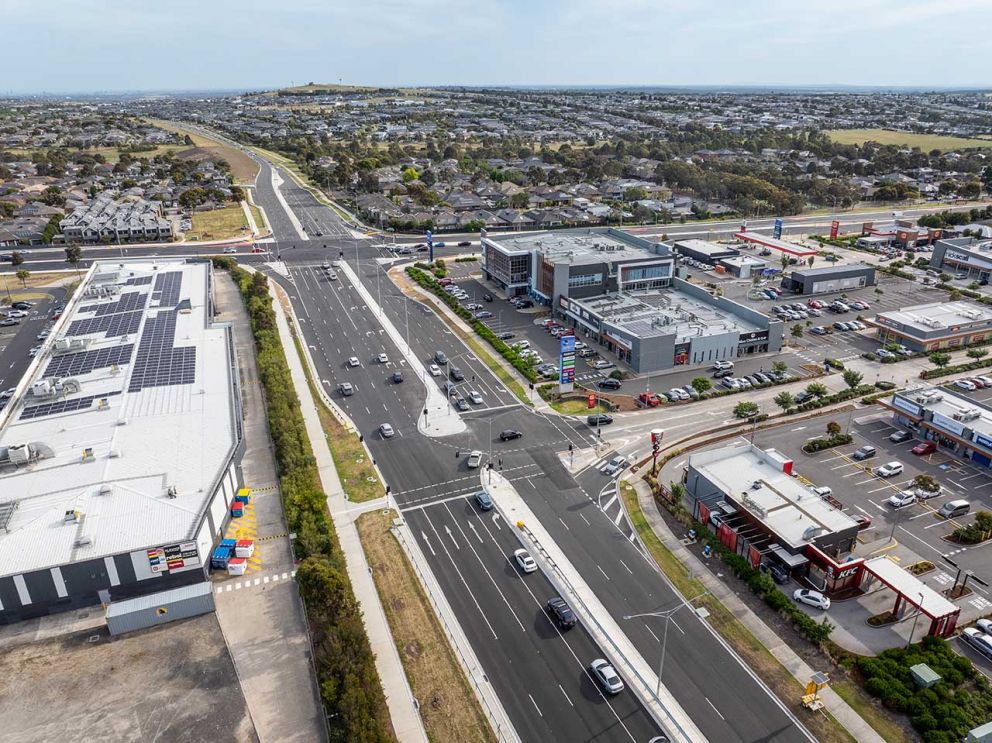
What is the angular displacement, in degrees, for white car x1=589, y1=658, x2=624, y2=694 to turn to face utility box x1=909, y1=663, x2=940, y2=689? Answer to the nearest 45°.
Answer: approximately 135° to its right

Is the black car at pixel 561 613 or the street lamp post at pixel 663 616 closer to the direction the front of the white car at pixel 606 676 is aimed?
the black car

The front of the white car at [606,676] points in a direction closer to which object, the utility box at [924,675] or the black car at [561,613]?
the black car

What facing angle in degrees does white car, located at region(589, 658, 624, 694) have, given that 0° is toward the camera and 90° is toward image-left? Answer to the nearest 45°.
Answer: approximately 135°

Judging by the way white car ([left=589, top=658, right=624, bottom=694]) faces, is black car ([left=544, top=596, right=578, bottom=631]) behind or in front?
in front

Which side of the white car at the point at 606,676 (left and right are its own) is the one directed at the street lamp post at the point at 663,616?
right

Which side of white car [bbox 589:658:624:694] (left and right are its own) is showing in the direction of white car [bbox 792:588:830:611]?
right
